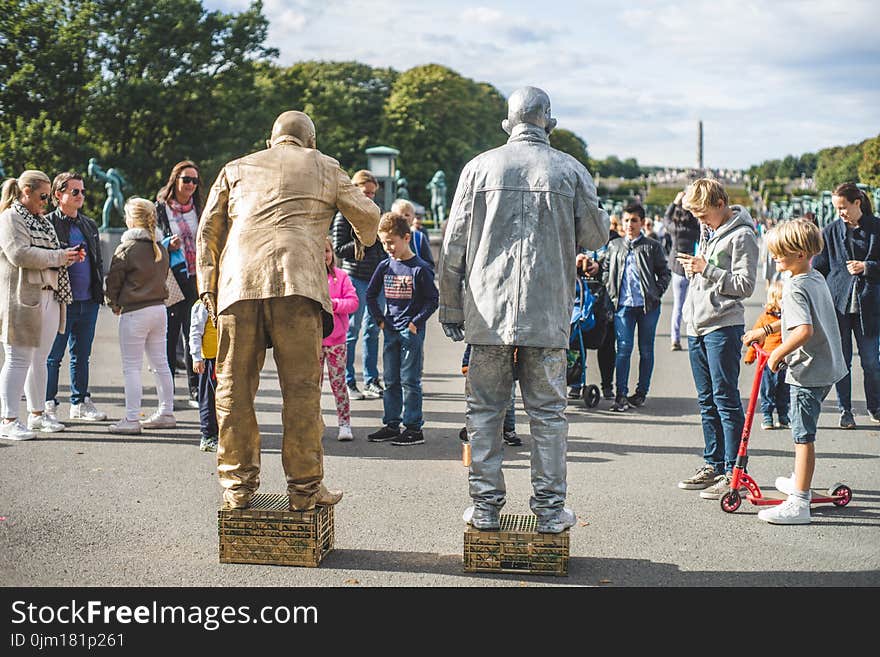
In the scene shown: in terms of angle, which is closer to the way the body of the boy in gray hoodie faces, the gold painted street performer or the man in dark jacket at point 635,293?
the gold painted street performer

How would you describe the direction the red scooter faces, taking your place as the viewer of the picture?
facing to the left of the viewer

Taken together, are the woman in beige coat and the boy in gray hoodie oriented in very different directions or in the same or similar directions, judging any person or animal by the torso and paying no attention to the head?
very different directions

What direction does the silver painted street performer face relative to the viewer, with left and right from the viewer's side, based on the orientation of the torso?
facing away from the viewer

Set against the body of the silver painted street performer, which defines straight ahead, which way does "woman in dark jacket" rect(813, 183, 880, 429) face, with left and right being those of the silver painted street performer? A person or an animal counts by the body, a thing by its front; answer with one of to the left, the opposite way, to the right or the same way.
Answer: the opposite way

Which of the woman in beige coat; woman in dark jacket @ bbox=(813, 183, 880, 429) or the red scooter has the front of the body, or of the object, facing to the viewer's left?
the red scooter

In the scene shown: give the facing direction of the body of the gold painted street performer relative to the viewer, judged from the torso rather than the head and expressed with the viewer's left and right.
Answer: facing away from the viewer

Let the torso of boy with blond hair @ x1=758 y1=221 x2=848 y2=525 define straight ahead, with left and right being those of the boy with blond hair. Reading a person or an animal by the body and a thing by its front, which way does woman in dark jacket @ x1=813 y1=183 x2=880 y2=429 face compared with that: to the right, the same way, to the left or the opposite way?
to the left

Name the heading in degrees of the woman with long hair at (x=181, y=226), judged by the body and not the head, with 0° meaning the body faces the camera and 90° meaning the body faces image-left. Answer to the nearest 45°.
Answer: approximately 315°

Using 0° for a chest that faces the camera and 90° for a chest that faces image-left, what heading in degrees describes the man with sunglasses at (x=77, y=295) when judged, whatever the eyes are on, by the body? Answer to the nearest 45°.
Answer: approximately 315°
